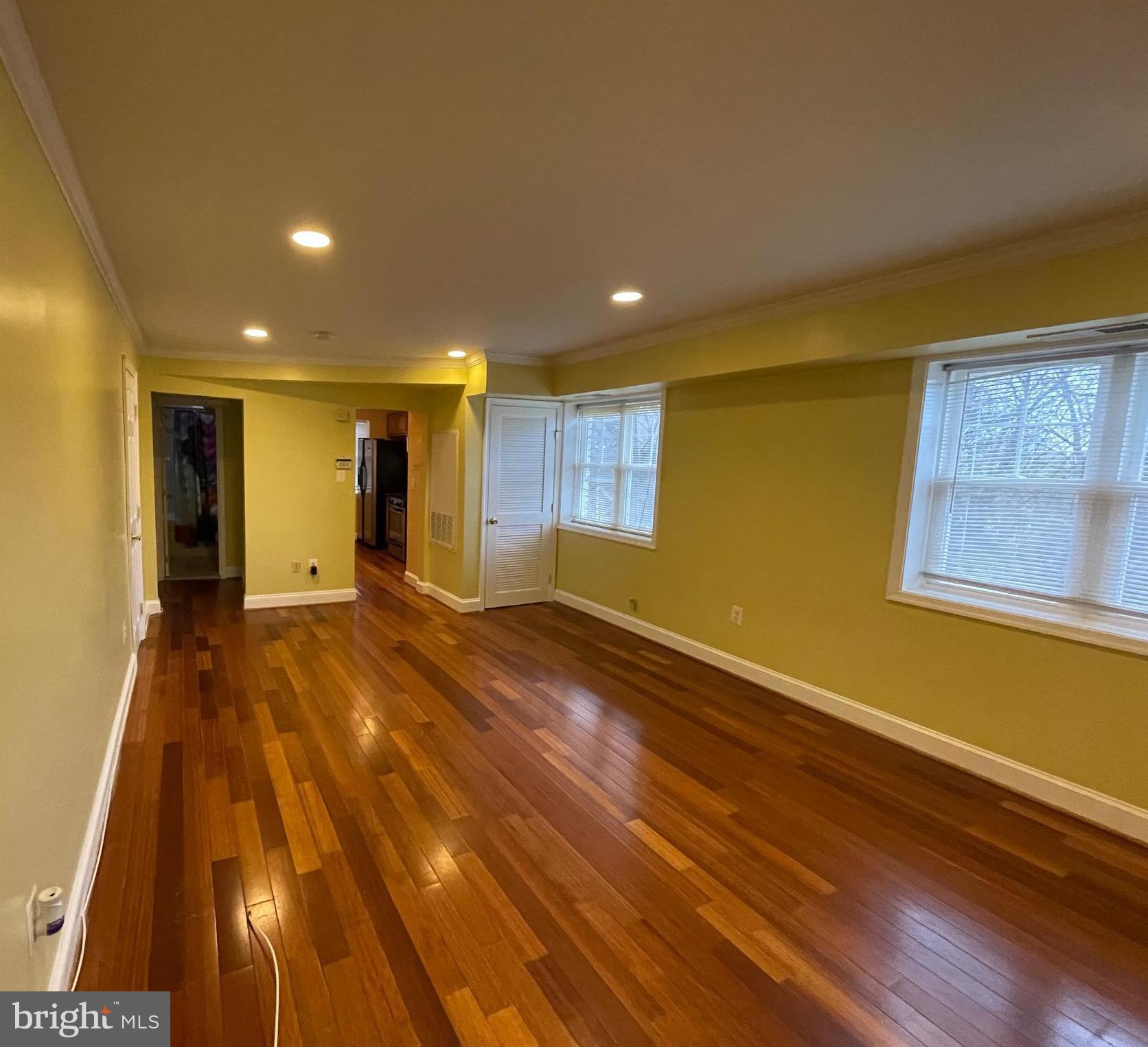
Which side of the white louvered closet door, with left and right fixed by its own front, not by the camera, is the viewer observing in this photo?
front

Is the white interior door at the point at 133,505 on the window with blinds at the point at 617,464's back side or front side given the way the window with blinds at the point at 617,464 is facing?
on the front side

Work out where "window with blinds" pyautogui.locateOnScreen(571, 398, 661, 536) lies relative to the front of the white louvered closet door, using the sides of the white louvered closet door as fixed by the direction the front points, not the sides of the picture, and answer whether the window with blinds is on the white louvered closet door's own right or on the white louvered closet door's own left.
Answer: on the white louvered closet door's own left

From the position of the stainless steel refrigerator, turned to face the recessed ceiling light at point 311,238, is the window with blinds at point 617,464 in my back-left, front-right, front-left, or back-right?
front-left

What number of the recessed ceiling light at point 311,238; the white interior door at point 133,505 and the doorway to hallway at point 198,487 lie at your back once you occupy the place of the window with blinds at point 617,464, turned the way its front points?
0

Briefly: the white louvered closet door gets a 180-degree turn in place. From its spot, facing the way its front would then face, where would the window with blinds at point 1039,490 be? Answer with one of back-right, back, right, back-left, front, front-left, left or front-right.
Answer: back-right

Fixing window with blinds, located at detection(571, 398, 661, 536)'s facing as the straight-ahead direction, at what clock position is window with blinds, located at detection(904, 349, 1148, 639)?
window with blinds, located at detection(904, 349, 1148, 639) is roughly at 9 o'clock from window with blinds, located at detection(571, 398, 661, 536).

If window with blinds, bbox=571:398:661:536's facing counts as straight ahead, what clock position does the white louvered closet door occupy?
The white louvered closet door is roughly at 2 o'clock from the window with blinds.

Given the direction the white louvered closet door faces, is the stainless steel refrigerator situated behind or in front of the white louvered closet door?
behind

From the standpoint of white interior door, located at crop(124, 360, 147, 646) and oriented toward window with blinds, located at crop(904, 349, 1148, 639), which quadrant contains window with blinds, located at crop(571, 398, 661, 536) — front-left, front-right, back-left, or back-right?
front-left

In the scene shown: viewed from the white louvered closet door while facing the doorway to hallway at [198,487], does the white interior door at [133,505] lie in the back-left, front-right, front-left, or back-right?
front-left

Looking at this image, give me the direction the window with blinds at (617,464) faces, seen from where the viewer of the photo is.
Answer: facing the viewer and to the left of the viewer

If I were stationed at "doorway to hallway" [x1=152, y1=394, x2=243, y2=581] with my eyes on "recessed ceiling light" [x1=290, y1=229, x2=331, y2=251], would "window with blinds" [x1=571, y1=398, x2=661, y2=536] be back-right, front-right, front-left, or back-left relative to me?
front-left

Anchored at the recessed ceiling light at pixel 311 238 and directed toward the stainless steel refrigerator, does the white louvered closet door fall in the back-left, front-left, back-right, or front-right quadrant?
front-right

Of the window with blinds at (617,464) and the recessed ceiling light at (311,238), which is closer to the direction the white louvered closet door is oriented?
the recessed ceiling light

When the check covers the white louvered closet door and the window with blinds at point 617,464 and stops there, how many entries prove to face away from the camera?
0

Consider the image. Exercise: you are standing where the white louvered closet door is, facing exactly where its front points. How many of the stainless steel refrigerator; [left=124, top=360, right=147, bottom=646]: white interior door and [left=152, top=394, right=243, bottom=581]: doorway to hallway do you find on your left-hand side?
0

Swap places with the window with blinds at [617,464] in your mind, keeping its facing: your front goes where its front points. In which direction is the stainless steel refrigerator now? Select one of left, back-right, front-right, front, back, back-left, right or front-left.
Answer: right
